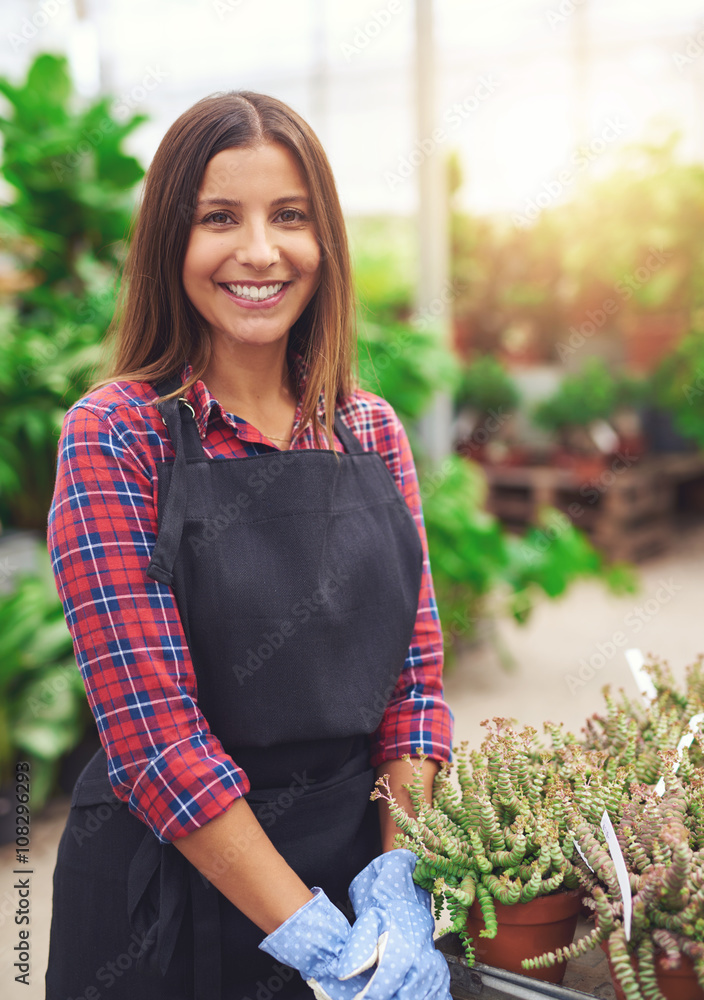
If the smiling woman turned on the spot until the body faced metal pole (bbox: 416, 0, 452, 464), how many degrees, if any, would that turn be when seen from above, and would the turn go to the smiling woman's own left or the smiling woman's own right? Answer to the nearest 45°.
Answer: approximately 135° to the smiling woman's own left

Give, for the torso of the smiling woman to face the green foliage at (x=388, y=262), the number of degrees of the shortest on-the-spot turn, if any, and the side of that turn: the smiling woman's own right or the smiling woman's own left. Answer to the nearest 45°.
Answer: approximately 135° to the smiling woman's own left

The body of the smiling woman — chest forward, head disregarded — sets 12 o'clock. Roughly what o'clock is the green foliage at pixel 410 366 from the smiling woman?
The green foliage is roughly at 8 o'clock from the smiling woman.

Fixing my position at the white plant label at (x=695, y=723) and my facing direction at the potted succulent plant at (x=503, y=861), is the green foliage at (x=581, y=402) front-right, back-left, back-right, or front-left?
back-right

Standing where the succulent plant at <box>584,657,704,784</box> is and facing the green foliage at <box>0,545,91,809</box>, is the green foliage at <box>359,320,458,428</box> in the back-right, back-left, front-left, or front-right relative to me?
front-right

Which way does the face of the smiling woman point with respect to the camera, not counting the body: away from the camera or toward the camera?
toward the camera

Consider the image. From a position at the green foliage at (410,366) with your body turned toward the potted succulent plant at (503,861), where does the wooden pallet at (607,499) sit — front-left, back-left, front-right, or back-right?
back-left

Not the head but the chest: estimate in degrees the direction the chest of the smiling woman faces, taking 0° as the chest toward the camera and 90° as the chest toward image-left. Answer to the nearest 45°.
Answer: approximately 315°
